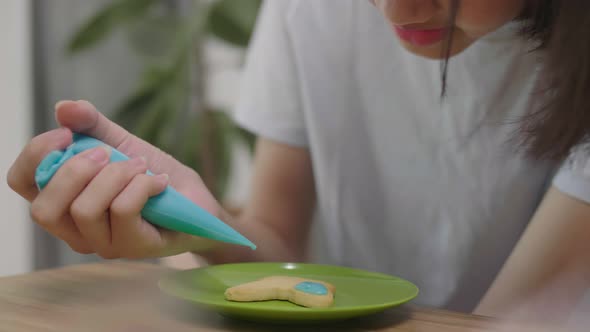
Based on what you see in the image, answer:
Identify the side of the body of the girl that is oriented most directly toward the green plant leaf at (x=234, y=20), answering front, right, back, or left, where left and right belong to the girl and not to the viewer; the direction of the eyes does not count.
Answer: back

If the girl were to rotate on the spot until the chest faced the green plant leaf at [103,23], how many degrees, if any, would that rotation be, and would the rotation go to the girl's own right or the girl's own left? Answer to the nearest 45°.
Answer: approximately 135° to the girl's own right

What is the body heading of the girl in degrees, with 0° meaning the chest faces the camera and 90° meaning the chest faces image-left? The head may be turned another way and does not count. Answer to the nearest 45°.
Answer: approximately 0°
